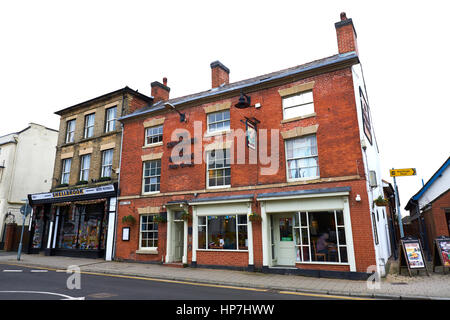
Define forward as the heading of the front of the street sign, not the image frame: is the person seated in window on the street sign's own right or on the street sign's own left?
on the street sign's own right

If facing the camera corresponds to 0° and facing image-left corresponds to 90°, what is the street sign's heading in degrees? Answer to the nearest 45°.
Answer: approximately 0°

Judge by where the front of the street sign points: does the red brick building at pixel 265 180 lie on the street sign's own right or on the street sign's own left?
on the street sign's own right

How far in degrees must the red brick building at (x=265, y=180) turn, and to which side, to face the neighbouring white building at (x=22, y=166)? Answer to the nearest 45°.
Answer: approximately 90° to its right

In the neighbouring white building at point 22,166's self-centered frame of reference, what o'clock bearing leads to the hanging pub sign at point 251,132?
The hanging pub sign is roughly at 10 o'clock from the neighbouring white building.

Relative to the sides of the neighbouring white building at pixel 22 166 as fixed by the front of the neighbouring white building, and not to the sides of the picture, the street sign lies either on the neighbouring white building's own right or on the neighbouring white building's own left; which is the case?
on the neighbouring white building's own left

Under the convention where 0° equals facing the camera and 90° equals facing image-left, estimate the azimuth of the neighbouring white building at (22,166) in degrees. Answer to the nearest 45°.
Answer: approximately 45°

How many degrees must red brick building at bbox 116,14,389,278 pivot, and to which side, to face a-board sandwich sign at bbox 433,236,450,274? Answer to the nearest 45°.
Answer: approximately 135° to its left

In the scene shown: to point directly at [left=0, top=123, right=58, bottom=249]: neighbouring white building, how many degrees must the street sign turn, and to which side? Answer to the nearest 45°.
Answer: approximately 90° to its right

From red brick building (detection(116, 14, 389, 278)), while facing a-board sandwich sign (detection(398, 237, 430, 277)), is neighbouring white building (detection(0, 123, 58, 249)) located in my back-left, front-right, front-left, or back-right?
back-left
